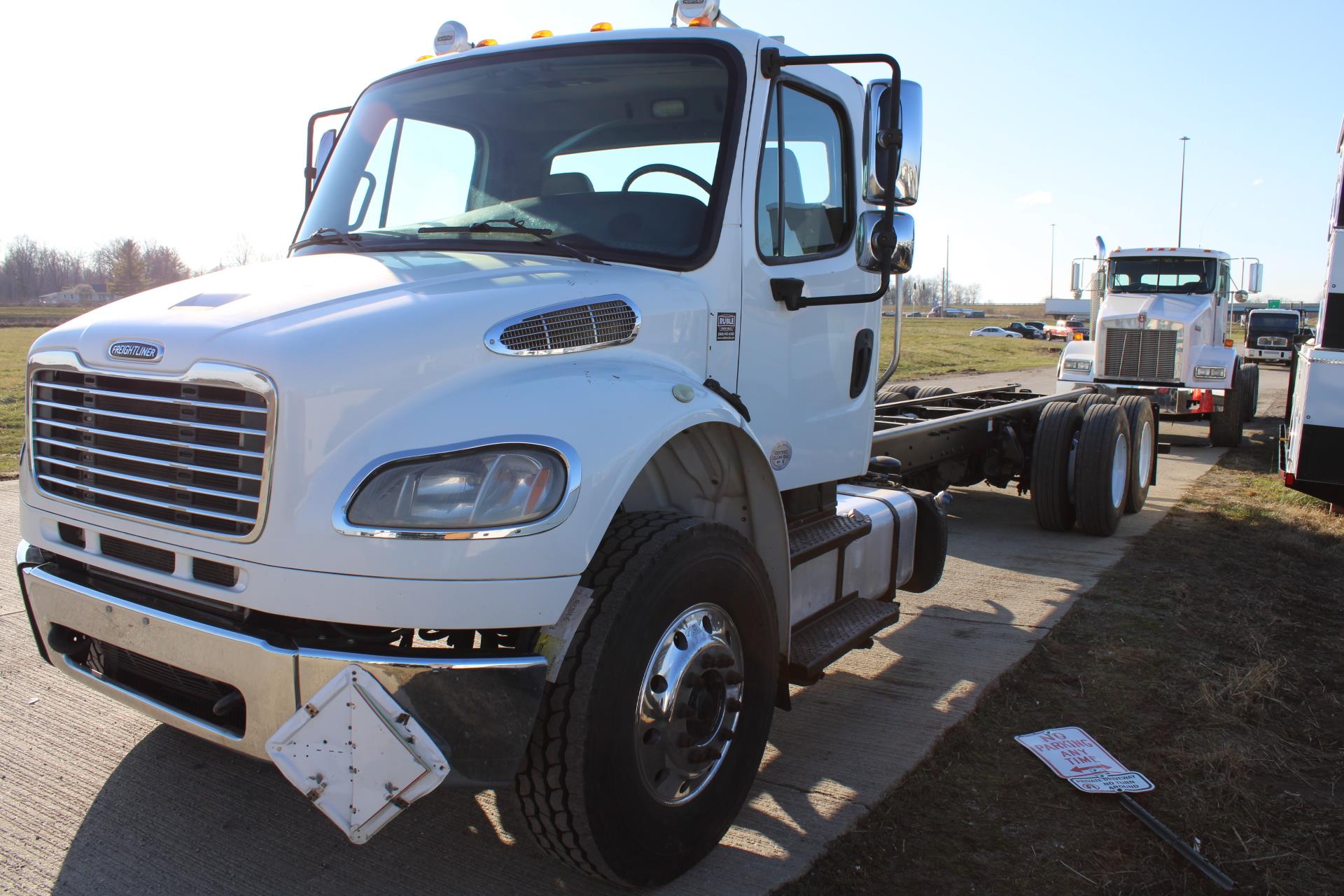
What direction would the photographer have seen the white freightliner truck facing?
facing the viewer and to the left of the viewer

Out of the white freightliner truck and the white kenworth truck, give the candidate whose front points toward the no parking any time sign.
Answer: the white kenworth truck

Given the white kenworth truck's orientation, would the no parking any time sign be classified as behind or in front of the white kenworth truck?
in front

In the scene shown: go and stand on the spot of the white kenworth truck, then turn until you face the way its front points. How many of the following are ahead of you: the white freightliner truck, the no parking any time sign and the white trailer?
3

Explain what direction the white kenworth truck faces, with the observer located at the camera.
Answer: facing the viewer

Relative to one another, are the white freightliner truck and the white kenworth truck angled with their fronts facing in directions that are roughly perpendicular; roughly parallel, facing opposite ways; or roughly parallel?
roughly parallel

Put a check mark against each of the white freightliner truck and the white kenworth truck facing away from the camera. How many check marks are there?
0

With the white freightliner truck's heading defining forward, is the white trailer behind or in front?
behind

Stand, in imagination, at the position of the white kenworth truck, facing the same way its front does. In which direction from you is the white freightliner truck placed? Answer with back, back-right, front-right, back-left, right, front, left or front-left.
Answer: front

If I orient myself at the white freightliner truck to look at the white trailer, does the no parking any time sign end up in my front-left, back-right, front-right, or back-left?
front-right

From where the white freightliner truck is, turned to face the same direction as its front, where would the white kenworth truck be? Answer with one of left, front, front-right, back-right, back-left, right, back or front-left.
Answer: back

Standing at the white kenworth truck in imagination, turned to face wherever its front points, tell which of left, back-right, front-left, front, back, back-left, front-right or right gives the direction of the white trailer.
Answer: front
